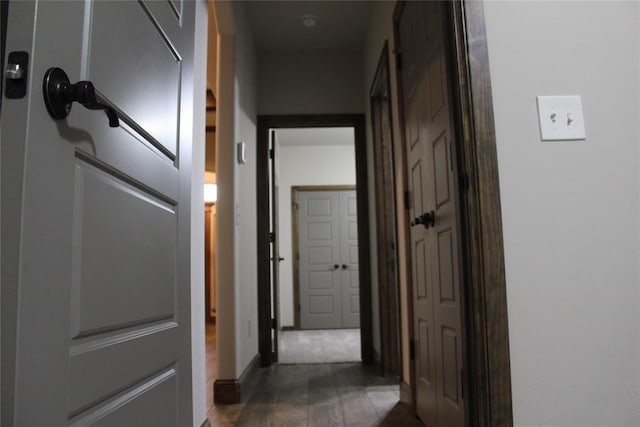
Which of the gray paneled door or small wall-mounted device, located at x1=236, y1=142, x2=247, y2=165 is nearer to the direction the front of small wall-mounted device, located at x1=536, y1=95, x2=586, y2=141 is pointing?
the gray paneled door

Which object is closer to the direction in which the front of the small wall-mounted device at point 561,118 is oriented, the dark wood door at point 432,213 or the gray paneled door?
the gray paneled door

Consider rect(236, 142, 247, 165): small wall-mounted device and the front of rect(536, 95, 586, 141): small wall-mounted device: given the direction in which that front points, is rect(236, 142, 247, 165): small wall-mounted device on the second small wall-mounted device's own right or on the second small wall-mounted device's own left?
on the second small wall-mounted device's own right

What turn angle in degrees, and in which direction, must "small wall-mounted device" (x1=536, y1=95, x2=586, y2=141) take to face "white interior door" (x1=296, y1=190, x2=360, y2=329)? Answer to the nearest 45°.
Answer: approximately 135° to its right

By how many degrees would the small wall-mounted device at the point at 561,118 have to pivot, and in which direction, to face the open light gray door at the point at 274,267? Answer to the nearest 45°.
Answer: approximately 135° to its right
